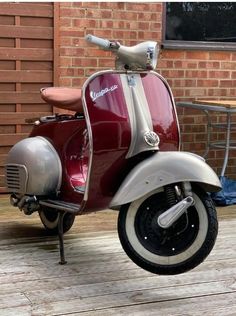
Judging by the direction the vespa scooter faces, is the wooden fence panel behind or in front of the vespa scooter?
behind

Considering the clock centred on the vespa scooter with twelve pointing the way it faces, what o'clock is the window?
The window is roughly at 8 o'clock from the vespa scooter.

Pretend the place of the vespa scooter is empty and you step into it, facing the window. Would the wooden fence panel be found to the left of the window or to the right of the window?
left

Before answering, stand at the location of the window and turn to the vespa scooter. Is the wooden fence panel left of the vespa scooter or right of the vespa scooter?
right
